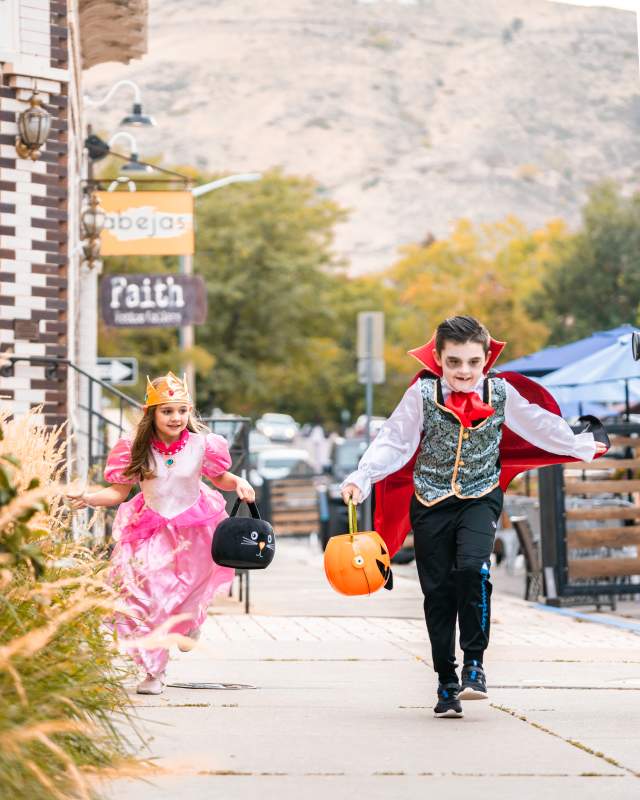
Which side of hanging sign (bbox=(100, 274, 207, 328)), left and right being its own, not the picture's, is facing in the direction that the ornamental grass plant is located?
front

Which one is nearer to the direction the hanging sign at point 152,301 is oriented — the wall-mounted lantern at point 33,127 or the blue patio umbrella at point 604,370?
the wall-mounted lantern

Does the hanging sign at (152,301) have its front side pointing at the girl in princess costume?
yes

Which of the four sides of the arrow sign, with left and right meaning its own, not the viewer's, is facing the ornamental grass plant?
front

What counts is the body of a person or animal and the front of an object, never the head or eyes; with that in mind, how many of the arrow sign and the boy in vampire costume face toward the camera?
2

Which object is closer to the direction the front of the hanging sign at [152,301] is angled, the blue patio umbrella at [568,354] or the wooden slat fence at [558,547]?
the wooden slat fence

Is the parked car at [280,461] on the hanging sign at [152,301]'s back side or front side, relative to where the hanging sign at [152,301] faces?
on the back side

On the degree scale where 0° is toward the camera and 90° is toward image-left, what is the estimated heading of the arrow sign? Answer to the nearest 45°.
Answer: approximately 0°

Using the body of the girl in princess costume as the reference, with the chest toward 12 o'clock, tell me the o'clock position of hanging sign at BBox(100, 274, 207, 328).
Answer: The hanging sign is roughly at 6 o'clock from the girl in princess costume.
